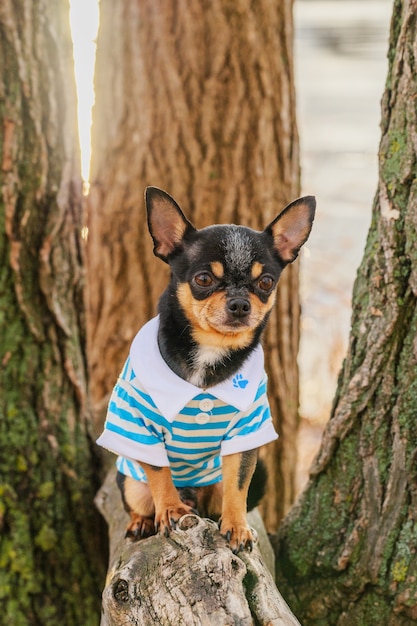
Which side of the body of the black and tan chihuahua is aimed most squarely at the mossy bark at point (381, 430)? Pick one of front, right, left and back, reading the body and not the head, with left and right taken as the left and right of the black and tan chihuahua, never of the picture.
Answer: left

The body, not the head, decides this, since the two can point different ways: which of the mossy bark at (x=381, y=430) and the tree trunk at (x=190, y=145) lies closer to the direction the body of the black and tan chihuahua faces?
the mossy bark

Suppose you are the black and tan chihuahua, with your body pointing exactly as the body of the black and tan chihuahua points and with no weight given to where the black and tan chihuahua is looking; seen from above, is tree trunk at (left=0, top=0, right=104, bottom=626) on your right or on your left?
on your right

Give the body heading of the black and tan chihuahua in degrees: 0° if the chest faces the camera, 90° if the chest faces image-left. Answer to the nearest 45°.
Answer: approximately 0°

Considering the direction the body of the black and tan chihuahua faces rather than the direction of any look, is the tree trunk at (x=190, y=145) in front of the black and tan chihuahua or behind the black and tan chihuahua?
behind
